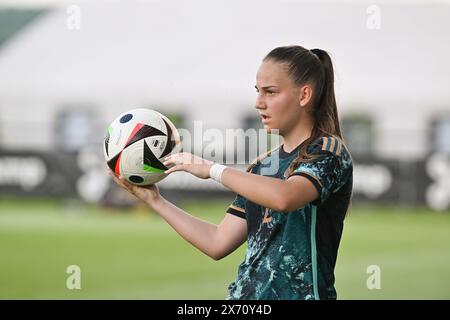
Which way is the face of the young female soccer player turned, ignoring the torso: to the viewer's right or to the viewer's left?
to the viewer's left

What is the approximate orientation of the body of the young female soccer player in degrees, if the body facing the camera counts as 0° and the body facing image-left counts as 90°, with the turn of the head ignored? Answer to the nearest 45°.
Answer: approximately 45°
